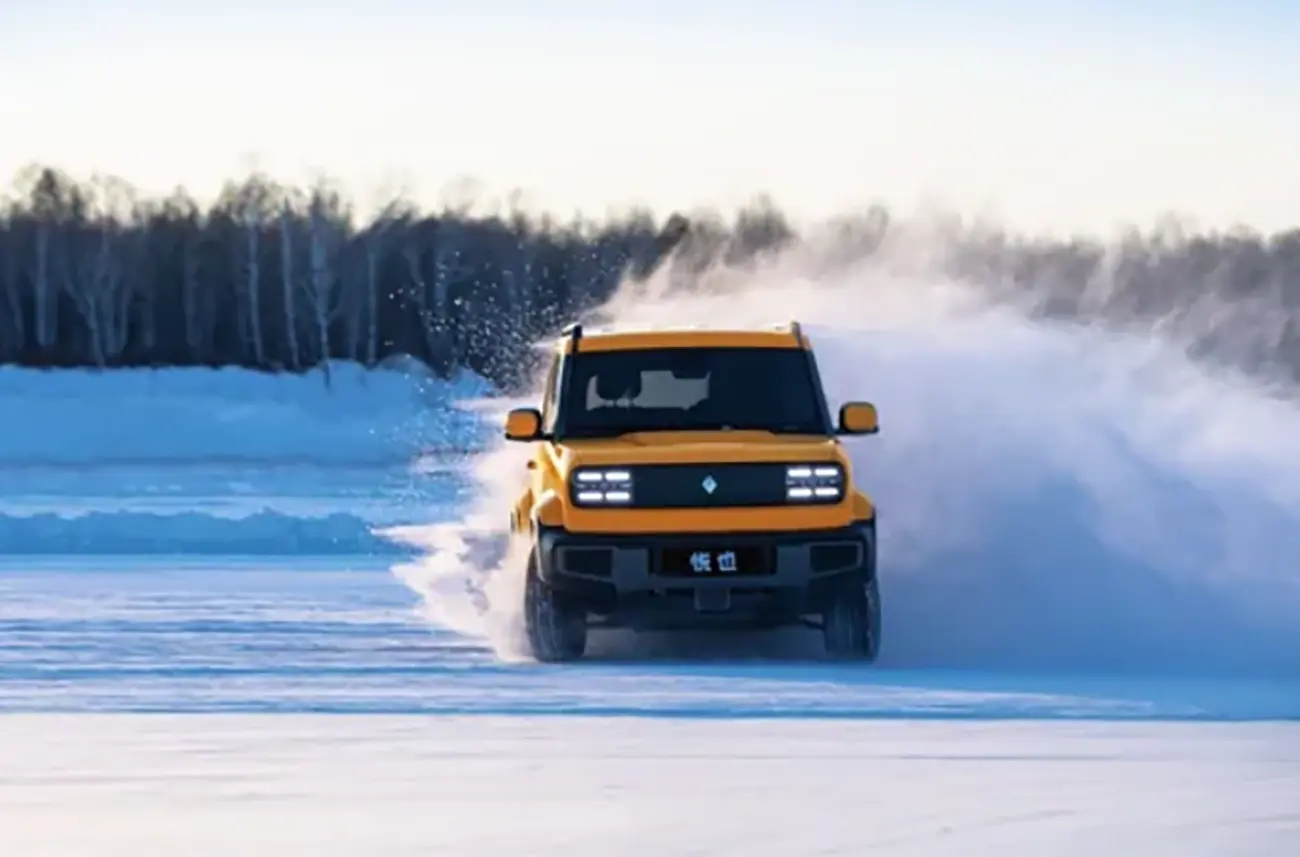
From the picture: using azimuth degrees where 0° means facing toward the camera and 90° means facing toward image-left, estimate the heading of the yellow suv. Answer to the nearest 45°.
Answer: approximately 0°
